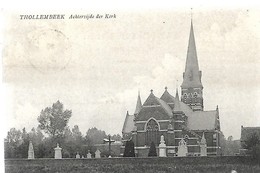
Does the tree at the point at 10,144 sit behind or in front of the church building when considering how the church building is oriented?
behind

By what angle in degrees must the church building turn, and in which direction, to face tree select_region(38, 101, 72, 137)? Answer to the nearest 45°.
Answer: approximately 135° to its left

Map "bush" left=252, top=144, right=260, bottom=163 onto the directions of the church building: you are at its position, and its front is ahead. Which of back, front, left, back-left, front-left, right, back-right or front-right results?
back-right

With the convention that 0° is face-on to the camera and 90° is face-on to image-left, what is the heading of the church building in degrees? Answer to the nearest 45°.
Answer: approximately 225°
